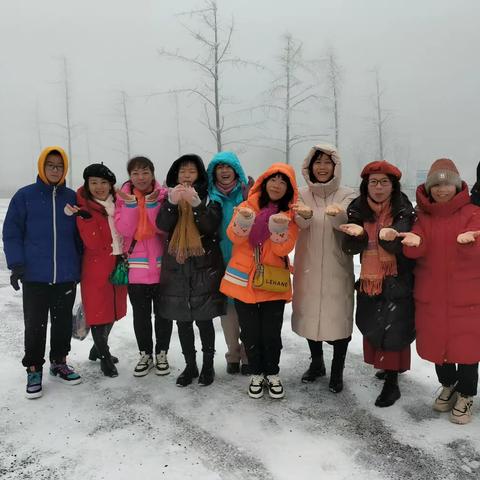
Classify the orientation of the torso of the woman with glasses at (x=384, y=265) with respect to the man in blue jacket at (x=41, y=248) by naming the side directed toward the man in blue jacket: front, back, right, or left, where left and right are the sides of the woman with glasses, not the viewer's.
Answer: right

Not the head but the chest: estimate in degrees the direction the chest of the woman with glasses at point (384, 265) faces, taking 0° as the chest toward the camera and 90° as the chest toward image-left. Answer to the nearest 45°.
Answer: approximately 0°
